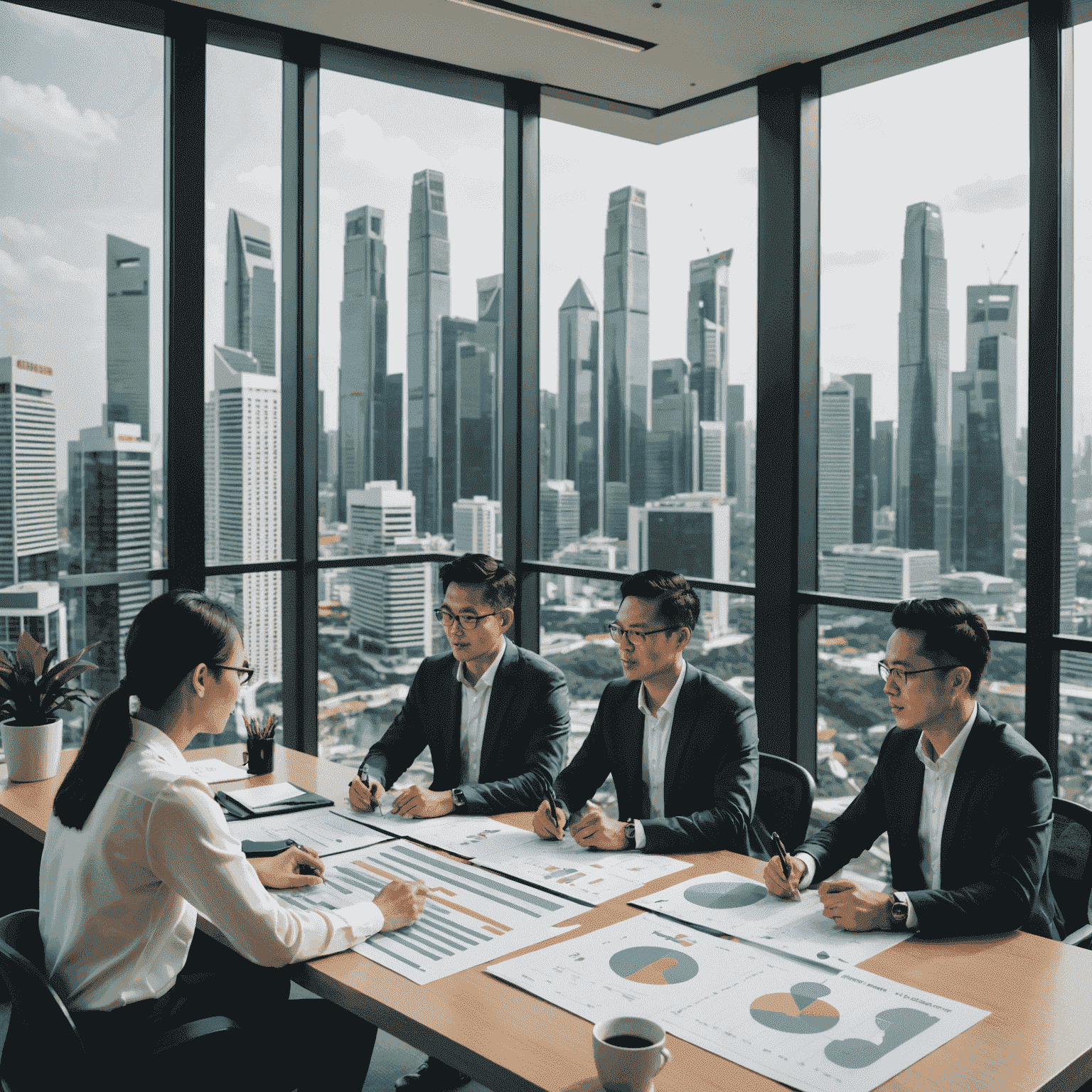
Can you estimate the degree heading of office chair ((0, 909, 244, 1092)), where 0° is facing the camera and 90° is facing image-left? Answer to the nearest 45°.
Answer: approximately 225°

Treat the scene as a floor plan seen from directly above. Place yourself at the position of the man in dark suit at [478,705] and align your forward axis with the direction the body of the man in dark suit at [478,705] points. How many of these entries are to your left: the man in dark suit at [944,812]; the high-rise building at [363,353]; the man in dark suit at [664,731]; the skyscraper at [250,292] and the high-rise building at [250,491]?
2

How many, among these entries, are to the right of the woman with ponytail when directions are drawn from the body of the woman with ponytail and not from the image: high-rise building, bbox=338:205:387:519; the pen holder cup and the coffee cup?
1

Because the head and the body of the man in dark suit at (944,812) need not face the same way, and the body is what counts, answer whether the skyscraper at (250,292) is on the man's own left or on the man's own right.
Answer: on the man's own right

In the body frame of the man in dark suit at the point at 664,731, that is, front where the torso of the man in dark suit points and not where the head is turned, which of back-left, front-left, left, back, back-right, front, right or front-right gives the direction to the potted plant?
front-right

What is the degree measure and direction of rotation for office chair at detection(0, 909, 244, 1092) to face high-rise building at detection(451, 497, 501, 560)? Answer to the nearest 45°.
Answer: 0° — it already faces it

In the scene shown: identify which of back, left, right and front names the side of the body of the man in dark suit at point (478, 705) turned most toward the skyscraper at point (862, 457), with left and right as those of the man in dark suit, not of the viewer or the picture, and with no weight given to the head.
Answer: back

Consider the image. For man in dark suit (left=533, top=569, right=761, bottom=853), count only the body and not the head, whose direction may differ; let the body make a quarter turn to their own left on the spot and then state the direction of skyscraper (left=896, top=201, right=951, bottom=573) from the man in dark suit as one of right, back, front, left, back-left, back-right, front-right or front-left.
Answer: left

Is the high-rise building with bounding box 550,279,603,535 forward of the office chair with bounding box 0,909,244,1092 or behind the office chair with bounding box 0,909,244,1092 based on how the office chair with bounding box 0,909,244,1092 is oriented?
forward
